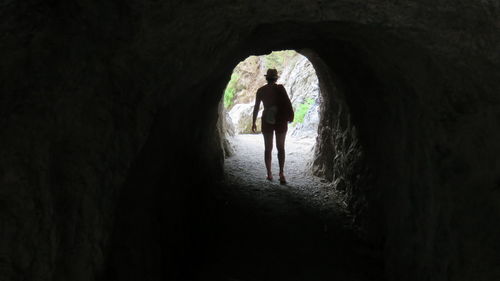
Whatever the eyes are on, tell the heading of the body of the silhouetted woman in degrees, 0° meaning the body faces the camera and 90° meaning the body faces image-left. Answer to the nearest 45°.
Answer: approximately 180°
